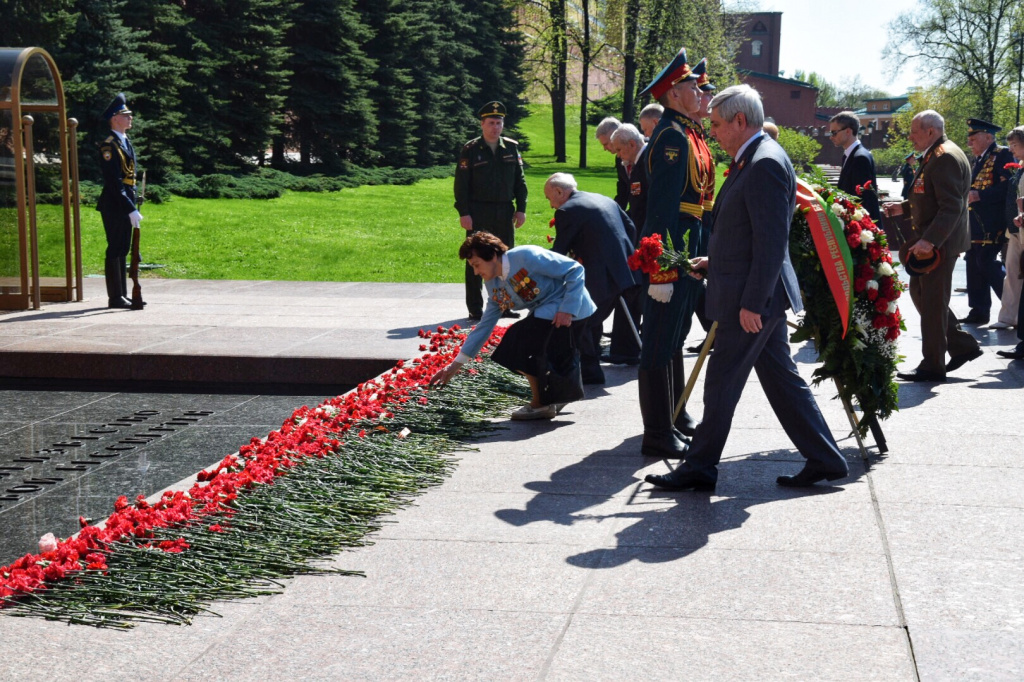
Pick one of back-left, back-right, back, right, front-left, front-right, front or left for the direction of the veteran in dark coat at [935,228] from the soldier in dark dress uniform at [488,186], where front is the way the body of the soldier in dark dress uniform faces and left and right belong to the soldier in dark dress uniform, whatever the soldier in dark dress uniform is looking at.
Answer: front-left

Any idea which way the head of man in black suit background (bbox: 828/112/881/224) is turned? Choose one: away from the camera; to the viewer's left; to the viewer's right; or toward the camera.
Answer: to the viewer's left

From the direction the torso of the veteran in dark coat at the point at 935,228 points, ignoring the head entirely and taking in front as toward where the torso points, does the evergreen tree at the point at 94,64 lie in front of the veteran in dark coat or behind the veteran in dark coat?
in front

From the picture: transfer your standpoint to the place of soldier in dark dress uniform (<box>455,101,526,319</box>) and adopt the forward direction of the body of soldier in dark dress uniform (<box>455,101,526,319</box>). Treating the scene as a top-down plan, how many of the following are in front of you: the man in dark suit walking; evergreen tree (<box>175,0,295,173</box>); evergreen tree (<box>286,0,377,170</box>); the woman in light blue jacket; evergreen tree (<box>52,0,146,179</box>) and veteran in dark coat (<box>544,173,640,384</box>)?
3

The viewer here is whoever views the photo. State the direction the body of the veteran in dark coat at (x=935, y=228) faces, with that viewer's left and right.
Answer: facing to the left of the viewer

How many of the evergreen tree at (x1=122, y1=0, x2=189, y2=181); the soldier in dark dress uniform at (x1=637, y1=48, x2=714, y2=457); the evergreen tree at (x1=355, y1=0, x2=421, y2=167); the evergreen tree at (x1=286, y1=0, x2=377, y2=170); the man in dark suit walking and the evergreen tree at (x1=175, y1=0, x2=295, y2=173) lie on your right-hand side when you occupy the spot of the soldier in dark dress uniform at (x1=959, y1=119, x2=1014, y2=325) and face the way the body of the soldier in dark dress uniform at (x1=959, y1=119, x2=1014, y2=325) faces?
4

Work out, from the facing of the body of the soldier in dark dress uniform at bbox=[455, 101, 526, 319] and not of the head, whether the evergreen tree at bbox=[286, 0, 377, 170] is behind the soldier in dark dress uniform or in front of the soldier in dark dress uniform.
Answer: behind

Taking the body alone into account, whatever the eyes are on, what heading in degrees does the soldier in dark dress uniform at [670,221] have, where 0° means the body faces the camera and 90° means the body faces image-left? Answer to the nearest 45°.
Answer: approximately 270°

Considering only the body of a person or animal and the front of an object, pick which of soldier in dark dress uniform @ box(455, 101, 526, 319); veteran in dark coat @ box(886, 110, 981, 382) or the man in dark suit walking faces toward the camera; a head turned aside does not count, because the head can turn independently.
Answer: the soldier in dark dress uniform

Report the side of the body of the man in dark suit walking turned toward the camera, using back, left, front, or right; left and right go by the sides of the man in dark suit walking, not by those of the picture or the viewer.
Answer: left
